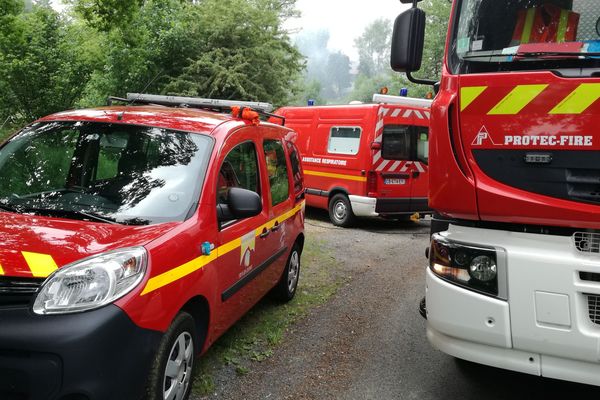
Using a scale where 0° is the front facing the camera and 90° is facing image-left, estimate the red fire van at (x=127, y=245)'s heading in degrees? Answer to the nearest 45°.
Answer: approximately 45°

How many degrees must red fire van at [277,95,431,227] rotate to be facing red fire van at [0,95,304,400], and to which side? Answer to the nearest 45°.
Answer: approximately 135° to its left

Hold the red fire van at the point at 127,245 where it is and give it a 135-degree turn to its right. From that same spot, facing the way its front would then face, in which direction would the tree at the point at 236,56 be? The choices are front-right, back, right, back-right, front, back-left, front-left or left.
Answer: front

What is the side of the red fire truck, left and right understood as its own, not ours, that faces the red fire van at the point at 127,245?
right

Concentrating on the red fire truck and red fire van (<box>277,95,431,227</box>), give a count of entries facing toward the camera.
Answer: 1

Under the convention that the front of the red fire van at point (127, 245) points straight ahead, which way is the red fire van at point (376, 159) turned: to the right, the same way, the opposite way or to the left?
to the right

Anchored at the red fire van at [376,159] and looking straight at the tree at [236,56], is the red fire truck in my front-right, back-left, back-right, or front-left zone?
back-left

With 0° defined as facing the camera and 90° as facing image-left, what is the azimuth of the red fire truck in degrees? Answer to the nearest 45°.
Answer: approximately 0°

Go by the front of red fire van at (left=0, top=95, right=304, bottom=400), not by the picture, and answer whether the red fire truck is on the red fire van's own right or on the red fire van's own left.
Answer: on the red fire van's own left

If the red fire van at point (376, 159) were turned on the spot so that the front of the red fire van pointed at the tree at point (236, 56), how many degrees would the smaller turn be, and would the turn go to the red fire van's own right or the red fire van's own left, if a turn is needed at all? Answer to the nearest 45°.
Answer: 0° — it already faces it

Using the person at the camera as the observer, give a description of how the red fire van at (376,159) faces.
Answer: facing away from the viewer and to the left of the viewer

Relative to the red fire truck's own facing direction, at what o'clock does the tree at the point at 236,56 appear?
The tree is roughly at 5 o'clock from the red fire truck.
